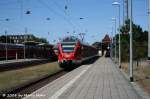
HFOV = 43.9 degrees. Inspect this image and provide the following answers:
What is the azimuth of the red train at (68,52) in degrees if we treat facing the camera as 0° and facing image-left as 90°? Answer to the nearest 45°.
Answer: approximately 45°

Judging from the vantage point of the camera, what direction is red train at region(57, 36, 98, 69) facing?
facing the viewer and to the left of the viewer
